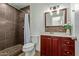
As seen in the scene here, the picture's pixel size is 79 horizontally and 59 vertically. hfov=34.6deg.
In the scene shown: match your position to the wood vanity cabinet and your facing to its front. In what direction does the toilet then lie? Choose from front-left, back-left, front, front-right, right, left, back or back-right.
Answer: right

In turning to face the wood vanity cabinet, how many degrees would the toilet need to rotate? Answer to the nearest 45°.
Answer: approximately 135° to its left

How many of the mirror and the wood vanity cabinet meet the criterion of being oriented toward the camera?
2

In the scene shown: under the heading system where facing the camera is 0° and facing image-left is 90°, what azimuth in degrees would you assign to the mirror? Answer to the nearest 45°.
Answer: approximately 0°

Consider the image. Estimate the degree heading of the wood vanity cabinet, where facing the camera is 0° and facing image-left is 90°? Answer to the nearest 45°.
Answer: approximately 0°

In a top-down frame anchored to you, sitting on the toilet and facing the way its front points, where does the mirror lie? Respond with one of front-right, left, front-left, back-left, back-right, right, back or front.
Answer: back-left

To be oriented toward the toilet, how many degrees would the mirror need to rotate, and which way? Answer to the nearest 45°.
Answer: approximately 90° to its right
